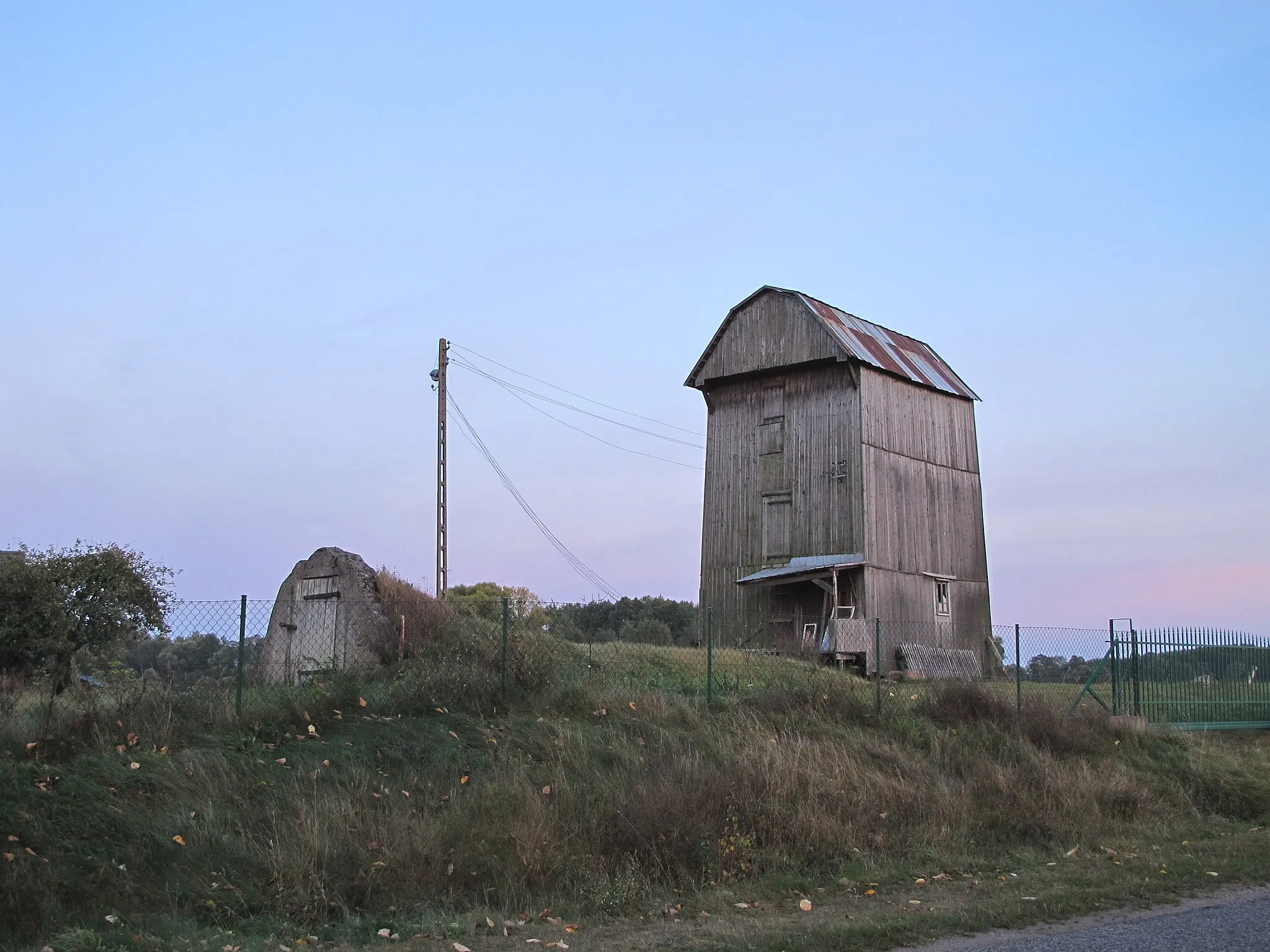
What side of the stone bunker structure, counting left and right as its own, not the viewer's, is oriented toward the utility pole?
back

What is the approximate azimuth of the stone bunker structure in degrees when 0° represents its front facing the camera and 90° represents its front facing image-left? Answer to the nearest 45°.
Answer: approximately 0°

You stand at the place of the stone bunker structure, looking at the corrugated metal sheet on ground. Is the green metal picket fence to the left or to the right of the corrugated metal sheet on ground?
right

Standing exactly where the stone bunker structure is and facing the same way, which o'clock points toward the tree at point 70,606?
The tree is roughly at 4 o'clock from the stone bunker structure.

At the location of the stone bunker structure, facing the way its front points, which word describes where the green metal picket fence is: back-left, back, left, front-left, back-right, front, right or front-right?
left
